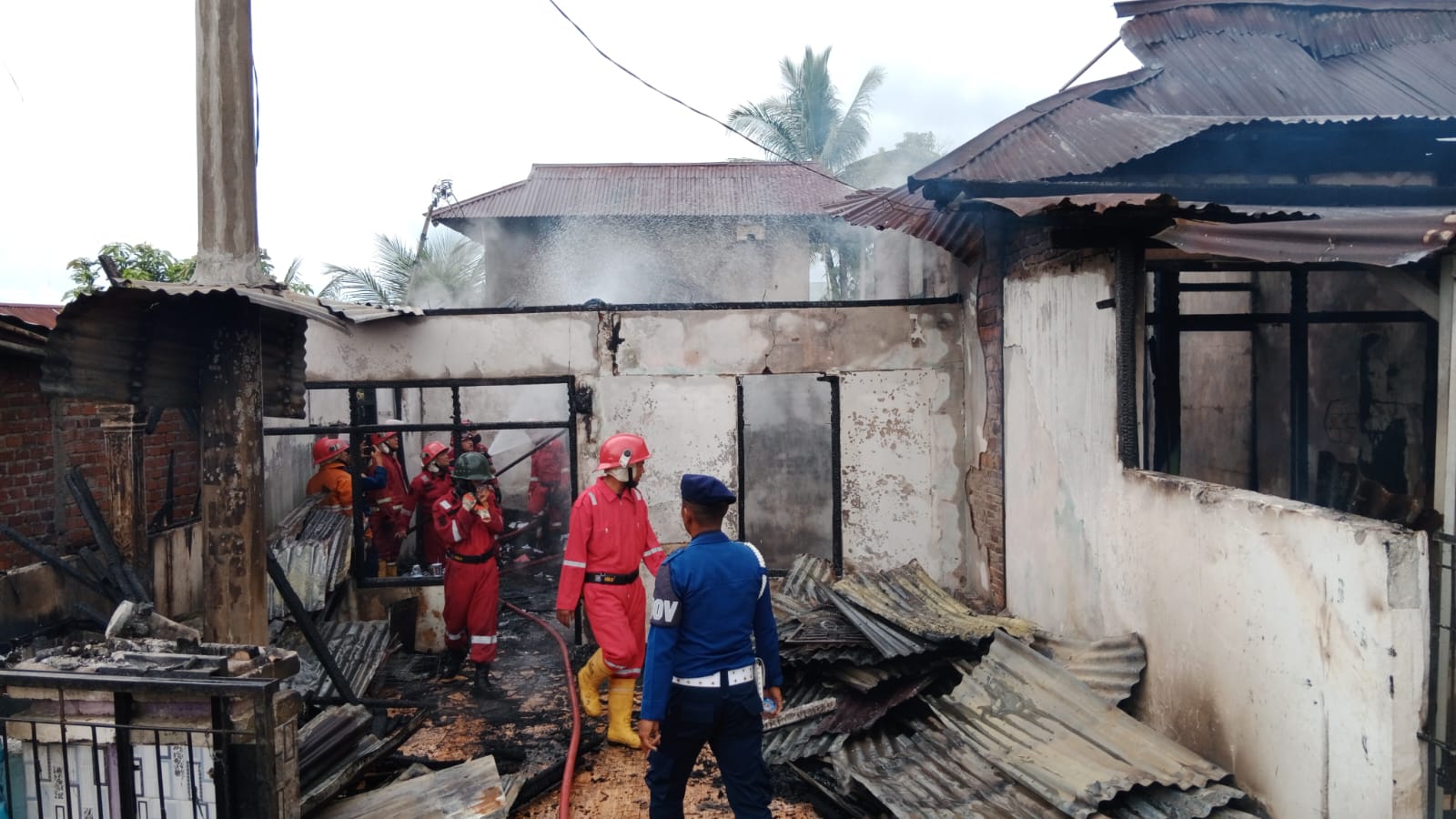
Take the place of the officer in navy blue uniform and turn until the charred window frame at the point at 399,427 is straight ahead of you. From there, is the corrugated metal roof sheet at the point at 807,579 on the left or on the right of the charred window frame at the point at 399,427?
right

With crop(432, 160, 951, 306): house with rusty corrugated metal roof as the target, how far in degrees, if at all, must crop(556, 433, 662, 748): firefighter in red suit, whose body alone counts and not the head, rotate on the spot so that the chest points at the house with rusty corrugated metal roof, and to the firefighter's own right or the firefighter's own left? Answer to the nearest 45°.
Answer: approximately 135° to the firefighter's own left

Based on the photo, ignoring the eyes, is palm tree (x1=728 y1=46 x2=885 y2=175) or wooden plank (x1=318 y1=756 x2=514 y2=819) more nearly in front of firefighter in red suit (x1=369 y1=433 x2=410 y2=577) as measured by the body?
the wooden plank

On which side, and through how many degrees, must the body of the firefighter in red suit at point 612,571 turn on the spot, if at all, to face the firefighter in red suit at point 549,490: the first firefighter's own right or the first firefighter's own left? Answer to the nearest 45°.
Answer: approximately 135° to the first firefighter's own left

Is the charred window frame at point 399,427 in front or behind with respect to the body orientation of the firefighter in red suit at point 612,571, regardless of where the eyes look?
behind

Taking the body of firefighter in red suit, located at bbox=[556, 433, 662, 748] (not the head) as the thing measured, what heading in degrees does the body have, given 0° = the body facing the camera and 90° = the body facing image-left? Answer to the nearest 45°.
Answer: approximately 315°

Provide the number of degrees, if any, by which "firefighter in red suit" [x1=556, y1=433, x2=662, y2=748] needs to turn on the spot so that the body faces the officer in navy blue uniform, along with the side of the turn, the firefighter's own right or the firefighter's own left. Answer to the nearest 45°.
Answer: approximately 45° to the firefighter's own right

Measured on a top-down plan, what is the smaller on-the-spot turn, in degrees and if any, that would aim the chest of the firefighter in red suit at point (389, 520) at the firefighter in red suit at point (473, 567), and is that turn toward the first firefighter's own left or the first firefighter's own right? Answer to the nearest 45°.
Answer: approximately 90° to the first firefighter's own right

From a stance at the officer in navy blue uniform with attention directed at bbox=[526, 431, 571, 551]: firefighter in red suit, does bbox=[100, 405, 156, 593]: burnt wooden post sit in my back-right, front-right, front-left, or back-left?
front-left

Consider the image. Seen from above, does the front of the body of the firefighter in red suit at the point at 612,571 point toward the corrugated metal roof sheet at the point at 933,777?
yes
